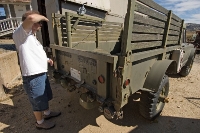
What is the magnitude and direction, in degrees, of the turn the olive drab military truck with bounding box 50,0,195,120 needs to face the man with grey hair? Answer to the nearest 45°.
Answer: approximately 135° to its left

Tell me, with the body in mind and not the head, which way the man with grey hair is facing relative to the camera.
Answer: to the viewer's right

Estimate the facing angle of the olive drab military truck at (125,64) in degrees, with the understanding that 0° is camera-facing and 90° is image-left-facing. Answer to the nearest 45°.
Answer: approximately 225°
